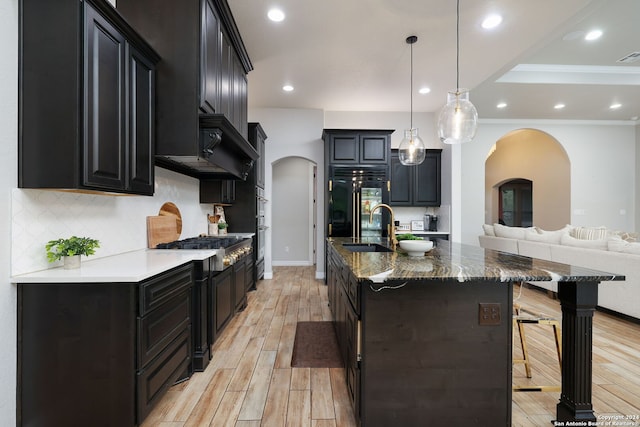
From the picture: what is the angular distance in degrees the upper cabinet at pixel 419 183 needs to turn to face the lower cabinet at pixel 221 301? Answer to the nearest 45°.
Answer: approximately 45° to its right

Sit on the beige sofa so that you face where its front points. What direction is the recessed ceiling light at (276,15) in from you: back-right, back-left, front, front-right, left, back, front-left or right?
back

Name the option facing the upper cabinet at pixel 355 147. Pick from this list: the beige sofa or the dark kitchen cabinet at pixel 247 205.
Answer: the dark kitchen cabinet

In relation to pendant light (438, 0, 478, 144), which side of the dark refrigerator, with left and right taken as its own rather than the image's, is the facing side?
front

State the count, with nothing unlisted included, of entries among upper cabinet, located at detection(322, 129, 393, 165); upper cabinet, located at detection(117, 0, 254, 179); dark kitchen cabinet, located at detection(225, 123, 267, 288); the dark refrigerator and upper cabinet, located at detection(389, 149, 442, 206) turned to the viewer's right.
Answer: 2

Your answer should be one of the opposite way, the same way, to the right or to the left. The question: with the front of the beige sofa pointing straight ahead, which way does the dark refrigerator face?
to the right

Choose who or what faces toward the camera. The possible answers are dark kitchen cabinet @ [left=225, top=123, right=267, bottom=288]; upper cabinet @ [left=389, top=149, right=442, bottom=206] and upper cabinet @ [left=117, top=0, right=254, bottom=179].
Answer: upper cabinet @ [left=389, top=149, right=442, bottom=206]

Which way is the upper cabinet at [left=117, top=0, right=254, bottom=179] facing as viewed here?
to the viewer's right

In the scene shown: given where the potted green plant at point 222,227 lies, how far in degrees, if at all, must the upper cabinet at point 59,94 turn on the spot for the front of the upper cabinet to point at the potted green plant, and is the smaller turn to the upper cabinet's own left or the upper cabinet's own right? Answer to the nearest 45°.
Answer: approximately 90° to the upper cabinet's own left

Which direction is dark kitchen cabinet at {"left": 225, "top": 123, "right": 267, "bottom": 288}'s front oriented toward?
to the viewer's right

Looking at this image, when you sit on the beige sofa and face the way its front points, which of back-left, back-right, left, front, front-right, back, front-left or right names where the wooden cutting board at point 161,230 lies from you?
back

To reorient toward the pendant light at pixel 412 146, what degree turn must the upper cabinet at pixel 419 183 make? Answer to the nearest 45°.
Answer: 0° — it already faces it

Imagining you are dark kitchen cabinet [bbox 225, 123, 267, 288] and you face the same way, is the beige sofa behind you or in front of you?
in front

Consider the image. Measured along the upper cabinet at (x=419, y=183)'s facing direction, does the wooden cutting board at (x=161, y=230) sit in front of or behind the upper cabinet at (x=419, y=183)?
in front
